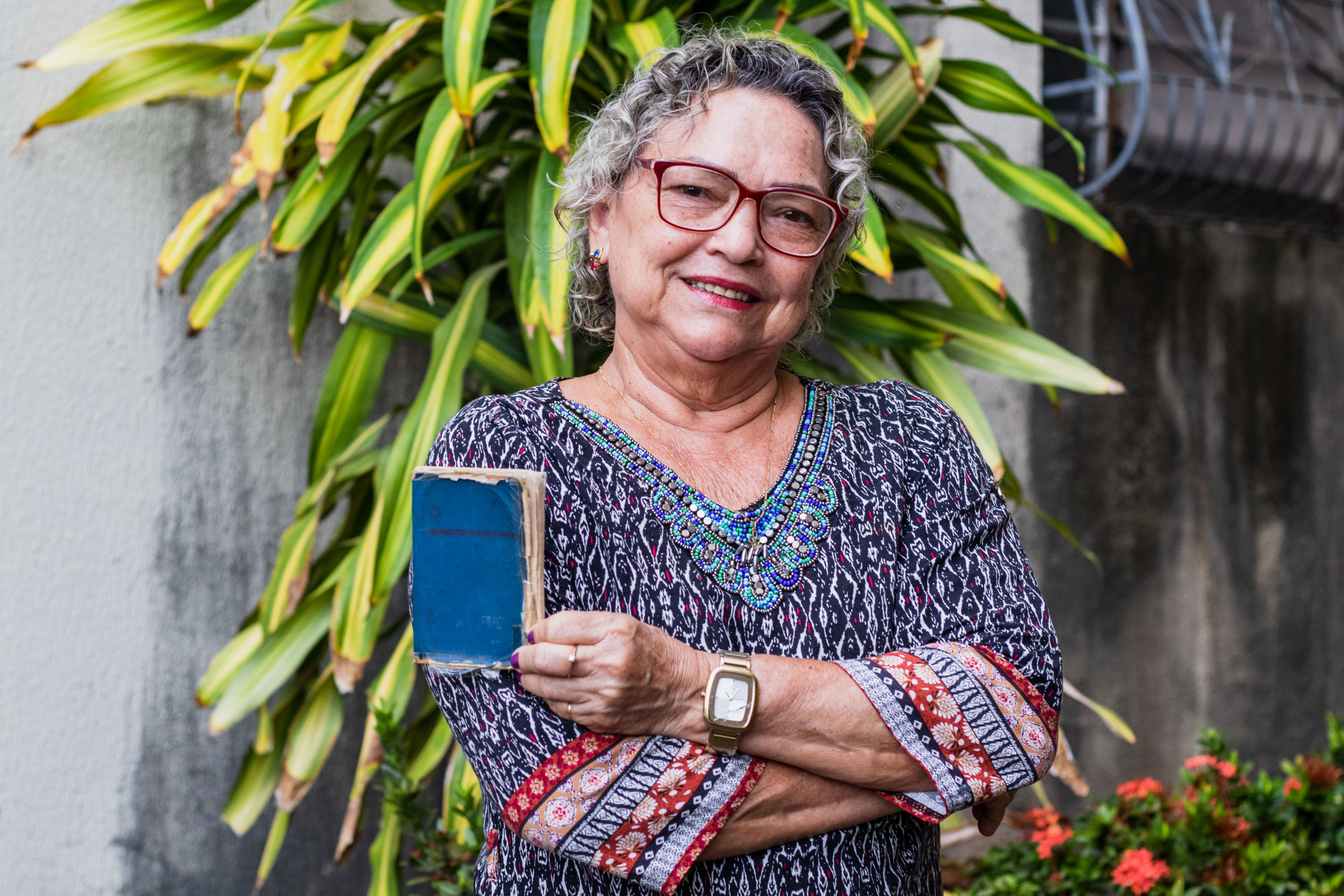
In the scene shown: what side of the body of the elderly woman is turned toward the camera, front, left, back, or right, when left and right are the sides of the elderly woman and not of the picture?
front

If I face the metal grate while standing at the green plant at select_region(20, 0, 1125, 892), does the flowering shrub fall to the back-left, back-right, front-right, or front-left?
front-right

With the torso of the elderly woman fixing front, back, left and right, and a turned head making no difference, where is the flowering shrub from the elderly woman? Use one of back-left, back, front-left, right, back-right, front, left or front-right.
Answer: back-left

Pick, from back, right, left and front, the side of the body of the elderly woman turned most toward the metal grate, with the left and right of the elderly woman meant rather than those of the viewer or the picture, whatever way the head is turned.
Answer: back
